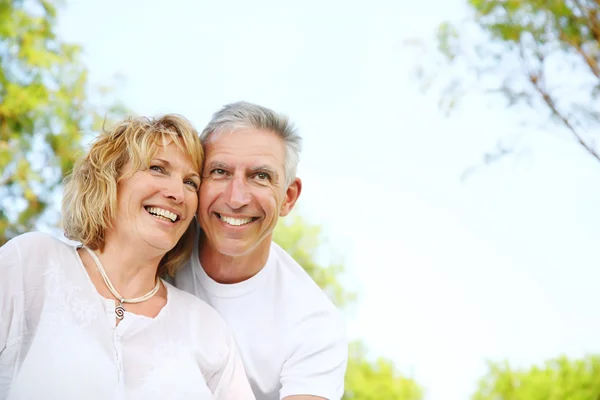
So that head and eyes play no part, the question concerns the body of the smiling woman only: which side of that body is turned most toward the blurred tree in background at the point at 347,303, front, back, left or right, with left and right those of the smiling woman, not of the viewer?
back

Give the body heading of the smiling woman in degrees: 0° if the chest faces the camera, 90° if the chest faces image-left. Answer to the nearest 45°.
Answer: approximately 0°

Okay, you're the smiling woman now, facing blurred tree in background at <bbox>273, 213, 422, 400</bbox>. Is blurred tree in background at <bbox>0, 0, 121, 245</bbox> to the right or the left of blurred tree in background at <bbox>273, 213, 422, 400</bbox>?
left

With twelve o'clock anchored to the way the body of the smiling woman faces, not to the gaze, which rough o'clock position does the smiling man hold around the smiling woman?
The smiling man is roughly at 8 o'clock from the smiling woman.

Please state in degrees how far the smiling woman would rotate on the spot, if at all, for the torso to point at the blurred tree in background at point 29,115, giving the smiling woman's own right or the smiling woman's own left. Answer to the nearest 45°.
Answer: approximately 180°

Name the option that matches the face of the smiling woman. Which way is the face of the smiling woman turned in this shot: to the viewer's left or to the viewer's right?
to the viewer's right
